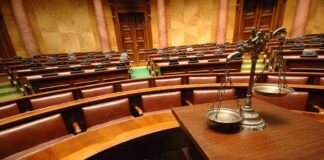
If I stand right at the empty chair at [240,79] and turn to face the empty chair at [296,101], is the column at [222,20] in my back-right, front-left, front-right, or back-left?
back-left

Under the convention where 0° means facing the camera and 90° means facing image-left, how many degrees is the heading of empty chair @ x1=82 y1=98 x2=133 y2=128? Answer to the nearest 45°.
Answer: approximately 315°
